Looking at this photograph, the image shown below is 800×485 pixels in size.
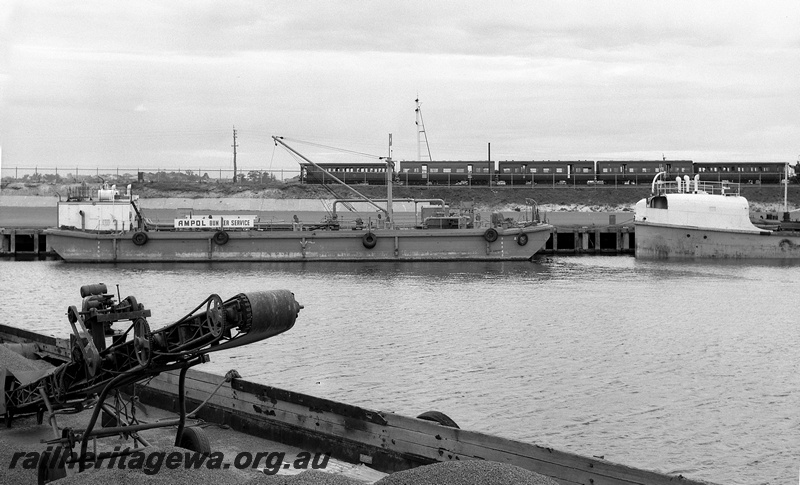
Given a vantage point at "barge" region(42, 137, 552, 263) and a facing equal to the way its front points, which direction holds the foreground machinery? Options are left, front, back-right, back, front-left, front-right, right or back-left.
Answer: right

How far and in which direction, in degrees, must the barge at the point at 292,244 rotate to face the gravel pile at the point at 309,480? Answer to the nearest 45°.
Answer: approximately 90° to its right

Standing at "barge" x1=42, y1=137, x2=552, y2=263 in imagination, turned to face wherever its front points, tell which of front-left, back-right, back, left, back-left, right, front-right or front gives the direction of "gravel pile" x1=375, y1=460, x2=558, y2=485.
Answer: right

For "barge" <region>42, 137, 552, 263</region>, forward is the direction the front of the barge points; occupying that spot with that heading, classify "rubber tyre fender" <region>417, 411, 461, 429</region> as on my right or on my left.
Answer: on my right

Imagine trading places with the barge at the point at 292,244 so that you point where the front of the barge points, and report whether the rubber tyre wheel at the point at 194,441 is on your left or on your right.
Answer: on your right

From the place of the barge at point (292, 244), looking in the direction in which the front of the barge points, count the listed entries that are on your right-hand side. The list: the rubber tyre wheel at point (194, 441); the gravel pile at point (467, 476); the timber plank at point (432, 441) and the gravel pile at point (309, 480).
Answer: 4

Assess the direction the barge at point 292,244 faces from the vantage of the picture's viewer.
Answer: facing to the right of the viewer

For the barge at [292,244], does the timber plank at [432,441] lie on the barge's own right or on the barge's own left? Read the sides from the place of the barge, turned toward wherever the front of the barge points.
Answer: on the barge's own right
